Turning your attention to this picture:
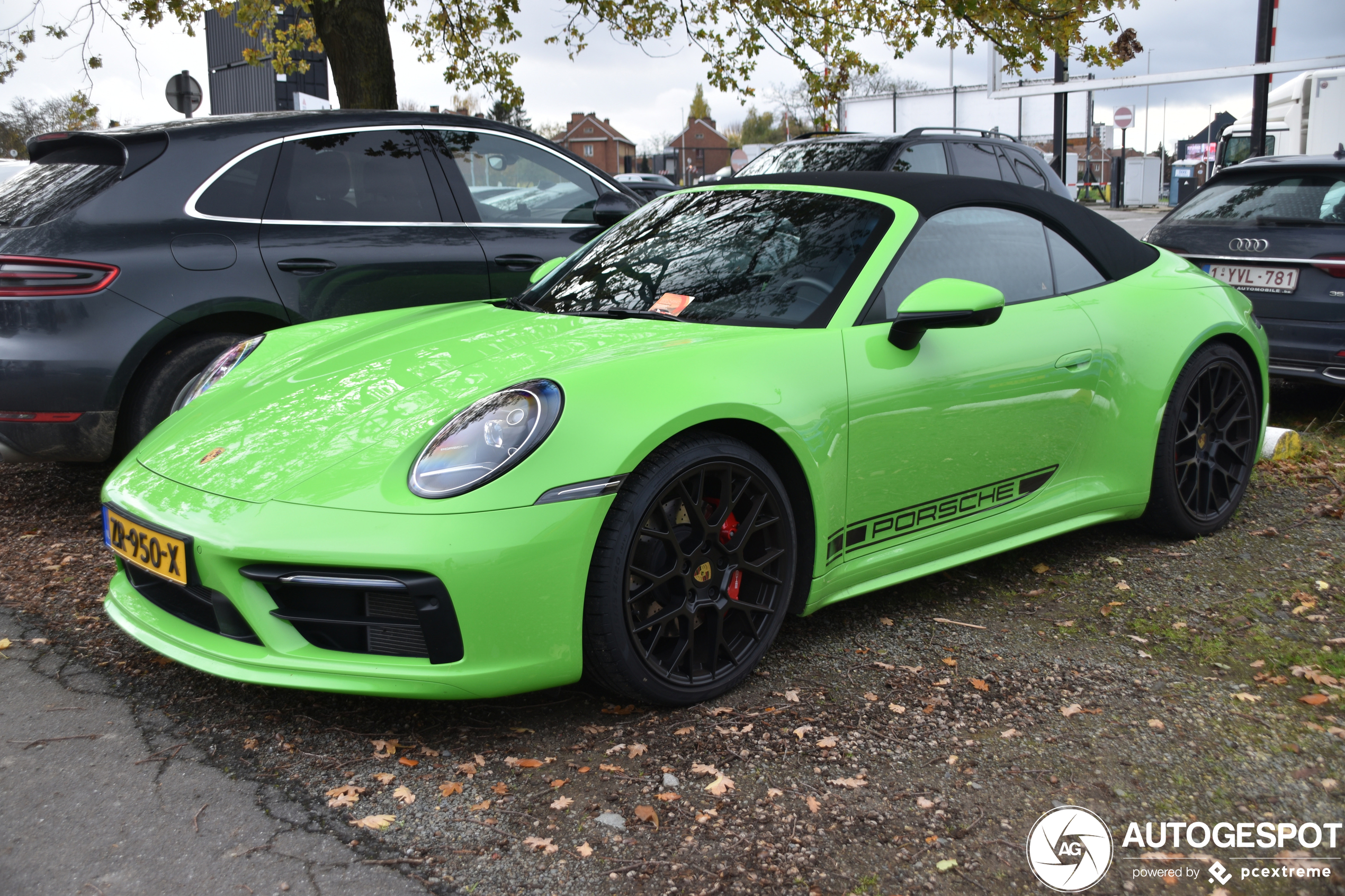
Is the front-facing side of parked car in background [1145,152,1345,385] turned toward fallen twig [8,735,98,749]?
no

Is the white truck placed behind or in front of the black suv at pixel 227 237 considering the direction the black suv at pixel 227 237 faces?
in front

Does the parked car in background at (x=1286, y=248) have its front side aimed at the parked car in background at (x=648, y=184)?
no

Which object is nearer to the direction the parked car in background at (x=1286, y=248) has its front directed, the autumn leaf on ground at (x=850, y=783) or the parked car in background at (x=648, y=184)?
the parked car in background

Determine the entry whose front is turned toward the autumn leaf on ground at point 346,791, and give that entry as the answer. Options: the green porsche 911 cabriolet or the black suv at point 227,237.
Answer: the green porsche 911 cabriolet

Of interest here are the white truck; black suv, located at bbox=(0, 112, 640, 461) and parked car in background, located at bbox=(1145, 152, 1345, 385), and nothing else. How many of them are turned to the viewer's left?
1

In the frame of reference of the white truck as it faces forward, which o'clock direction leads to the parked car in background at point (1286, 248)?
The parked car in background is roughly at 9 o'clock from the white truck.

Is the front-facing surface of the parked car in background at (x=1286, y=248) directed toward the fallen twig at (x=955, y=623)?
no

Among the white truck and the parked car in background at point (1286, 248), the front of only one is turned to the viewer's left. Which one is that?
the white truck

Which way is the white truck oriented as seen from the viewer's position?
to the viewer's left

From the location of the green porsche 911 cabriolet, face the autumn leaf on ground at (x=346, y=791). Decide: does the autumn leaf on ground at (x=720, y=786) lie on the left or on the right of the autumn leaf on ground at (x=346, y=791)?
left

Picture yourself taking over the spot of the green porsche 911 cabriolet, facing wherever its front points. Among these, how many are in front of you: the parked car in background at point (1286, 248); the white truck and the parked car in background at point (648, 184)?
0

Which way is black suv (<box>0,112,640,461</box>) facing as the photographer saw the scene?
facing away from the viewer and to the right of the viewer

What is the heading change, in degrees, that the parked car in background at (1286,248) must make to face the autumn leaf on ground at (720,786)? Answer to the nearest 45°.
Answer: approximately 135° to its right

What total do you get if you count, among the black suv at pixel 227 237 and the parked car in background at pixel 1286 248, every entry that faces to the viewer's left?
0

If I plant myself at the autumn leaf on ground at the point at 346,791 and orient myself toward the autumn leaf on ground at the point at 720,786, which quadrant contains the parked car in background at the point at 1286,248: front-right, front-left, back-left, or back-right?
front-left

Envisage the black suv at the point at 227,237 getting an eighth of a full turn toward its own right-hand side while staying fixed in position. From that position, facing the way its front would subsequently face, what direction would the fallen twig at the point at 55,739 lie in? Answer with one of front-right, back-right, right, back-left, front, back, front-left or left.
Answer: right

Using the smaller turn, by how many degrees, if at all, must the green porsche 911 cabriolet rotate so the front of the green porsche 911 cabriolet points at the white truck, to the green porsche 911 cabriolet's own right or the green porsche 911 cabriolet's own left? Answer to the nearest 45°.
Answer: approximately 180°

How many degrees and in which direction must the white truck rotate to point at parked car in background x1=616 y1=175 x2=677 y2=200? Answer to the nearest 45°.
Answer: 0° — it already faces it
